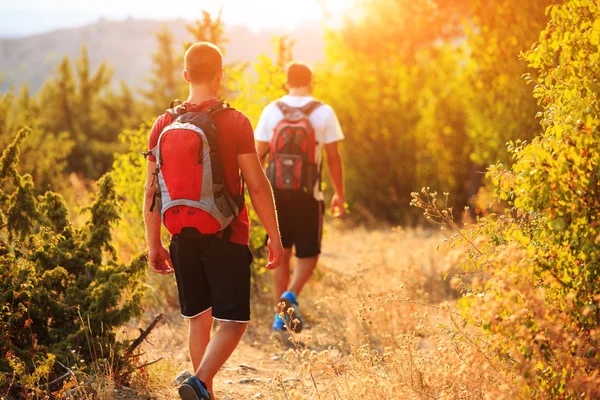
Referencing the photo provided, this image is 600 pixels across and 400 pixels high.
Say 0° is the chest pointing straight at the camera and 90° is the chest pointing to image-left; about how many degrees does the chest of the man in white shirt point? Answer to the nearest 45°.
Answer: approximately 180°

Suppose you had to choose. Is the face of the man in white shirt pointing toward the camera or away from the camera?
away from the camera

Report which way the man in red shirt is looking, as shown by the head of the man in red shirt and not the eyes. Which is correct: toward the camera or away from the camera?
away from the camera

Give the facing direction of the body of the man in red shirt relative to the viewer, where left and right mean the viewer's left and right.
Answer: facing away from the viewer

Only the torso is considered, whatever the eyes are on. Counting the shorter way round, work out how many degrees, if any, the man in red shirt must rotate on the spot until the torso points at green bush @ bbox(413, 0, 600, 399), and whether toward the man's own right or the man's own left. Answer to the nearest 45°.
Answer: approximately 135° to the man's own right

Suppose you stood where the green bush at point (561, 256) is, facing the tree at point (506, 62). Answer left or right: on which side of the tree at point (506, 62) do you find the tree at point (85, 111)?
left

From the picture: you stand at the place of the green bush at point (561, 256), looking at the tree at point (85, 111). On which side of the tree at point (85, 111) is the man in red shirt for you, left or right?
left
